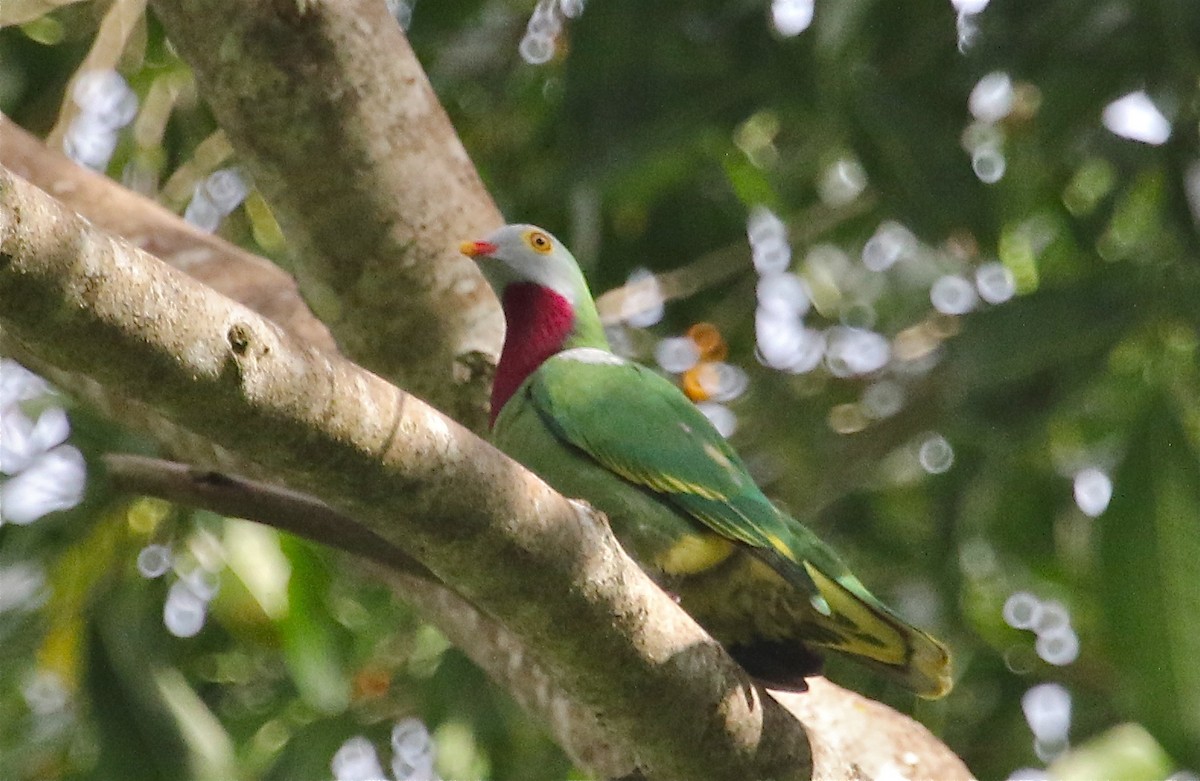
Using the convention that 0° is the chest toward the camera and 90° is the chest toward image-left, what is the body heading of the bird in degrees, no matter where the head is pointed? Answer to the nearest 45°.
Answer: approximately 90°

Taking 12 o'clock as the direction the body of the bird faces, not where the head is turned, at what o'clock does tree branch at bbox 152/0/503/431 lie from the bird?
The tree branch is roughly at 1 o'clock from the bird.

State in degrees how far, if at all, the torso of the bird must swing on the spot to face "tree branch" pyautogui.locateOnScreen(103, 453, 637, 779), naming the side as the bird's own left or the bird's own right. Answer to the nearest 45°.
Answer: approximately 45° to the bird's own left

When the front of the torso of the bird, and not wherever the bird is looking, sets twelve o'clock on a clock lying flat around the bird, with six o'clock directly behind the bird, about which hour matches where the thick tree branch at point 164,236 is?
The thick tree branch is roughly at 1 o'clock from the bird.

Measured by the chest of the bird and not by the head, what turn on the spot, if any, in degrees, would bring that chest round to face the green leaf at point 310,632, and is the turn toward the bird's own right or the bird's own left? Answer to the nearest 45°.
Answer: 0° — it already faces it
